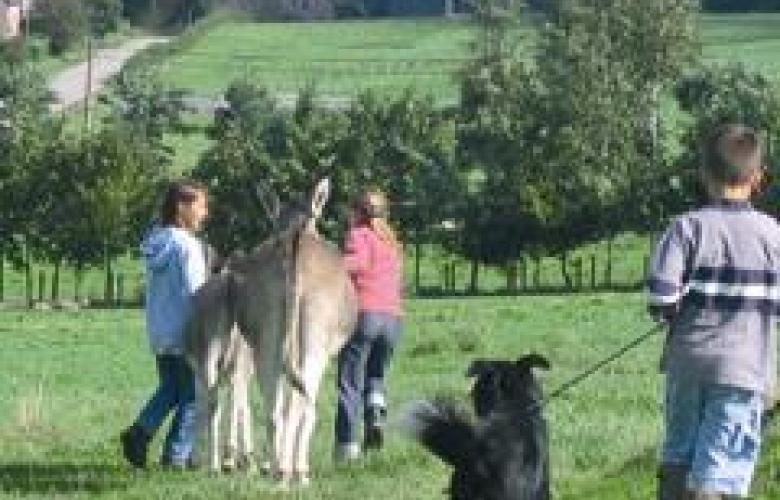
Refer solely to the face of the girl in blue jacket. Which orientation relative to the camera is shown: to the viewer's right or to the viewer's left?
to the viewer's right

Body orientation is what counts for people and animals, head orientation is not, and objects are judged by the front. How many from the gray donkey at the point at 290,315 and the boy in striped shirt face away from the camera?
2

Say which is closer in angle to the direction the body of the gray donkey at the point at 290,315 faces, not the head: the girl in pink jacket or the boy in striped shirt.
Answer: the girl in pink jacket

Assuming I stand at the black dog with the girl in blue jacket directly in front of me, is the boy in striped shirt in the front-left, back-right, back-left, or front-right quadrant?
back-right

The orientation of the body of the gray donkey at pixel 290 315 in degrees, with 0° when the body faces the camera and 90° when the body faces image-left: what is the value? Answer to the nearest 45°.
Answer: approximately 180°

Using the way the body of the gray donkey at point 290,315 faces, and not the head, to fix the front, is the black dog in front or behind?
behind

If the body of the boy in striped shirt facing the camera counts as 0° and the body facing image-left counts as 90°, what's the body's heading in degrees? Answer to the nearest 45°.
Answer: approximately 180°

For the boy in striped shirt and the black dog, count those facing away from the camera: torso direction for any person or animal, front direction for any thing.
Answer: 2

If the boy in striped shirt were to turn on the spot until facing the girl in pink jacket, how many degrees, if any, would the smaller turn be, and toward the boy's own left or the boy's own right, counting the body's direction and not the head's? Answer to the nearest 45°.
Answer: approximately 45° to the boy's own left

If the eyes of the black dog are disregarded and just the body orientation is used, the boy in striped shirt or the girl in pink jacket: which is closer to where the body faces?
the girl in pink jacket

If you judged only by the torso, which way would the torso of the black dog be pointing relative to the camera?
away from the camera
